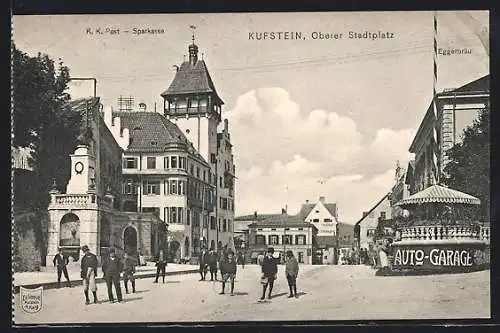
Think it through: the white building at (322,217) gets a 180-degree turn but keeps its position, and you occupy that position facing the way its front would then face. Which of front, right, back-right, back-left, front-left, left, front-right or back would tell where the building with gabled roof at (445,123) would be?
back

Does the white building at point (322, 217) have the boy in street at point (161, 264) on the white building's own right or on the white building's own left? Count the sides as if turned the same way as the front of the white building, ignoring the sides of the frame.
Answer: on the white building's own right
